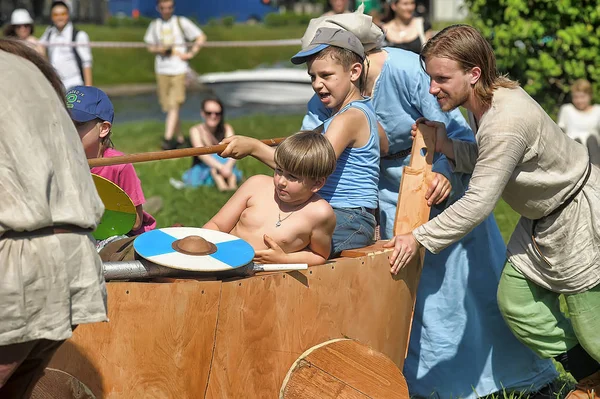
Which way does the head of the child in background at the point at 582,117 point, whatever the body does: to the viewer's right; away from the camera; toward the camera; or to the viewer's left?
toward the camera

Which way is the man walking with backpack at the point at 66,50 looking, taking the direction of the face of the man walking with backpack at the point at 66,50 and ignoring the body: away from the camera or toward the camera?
toward the camera

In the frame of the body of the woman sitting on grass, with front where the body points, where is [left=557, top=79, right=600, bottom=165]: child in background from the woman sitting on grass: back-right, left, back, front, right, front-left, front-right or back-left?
left

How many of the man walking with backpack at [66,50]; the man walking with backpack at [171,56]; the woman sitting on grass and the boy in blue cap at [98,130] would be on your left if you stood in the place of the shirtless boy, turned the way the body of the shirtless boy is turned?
0

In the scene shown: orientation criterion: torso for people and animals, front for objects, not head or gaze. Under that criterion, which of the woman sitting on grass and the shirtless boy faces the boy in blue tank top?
the woman sitting on grass

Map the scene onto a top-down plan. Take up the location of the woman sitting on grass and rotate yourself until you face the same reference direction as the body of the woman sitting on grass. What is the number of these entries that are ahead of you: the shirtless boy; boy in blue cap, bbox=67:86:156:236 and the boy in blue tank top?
3

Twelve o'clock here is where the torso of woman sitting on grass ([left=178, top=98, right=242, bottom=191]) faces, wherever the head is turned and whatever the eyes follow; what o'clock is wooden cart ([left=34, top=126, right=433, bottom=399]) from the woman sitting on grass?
The wooden cart is roughly at 12 o'clock from the woman sitting on grass.

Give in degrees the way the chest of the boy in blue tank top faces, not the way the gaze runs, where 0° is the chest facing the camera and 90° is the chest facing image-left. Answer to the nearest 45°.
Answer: approximately 90°

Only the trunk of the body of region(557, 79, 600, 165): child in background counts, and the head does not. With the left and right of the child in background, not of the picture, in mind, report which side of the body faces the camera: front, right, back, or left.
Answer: front

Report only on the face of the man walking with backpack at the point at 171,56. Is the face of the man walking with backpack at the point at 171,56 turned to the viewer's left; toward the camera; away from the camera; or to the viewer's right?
toward the camera

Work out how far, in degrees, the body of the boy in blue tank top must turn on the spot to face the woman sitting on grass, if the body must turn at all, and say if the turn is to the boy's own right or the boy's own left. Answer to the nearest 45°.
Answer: approximately 90° to the boy's own right

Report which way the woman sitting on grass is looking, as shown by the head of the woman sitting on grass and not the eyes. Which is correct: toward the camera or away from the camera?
toward the camera

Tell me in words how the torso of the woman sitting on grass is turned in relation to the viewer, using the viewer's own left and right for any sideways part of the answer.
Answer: facing the viewer

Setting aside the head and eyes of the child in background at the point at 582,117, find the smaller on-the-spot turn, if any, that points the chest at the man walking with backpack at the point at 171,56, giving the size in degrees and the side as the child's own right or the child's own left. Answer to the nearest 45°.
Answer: approximately 90° to the child's own right

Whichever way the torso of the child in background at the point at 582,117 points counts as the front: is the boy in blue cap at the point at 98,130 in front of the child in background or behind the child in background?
in front

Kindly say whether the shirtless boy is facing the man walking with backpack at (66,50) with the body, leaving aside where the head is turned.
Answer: no

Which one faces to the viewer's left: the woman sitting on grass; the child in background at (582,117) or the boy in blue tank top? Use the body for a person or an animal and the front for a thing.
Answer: the boy in blue tank top

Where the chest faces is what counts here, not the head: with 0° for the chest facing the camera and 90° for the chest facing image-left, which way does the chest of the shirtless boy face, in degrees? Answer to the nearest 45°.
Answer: approximately 45°

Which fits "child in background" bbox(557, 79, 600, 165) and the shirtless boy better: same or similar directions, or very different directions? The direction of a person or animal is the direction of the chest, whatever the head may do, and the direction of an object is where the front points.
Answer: same or similar directions

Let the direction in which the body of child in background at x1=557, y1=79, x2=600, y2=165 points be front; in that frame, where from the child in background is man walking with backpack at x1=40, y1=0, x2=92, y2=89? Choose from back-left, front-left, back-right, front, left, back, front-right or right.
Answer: right

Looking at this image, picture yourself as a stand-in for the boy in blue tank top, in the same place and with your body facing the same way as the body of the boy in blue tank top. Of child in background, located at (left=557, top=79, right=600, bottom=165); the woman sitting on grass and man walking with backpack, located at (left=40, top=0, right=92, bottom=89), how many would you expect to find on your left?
0
